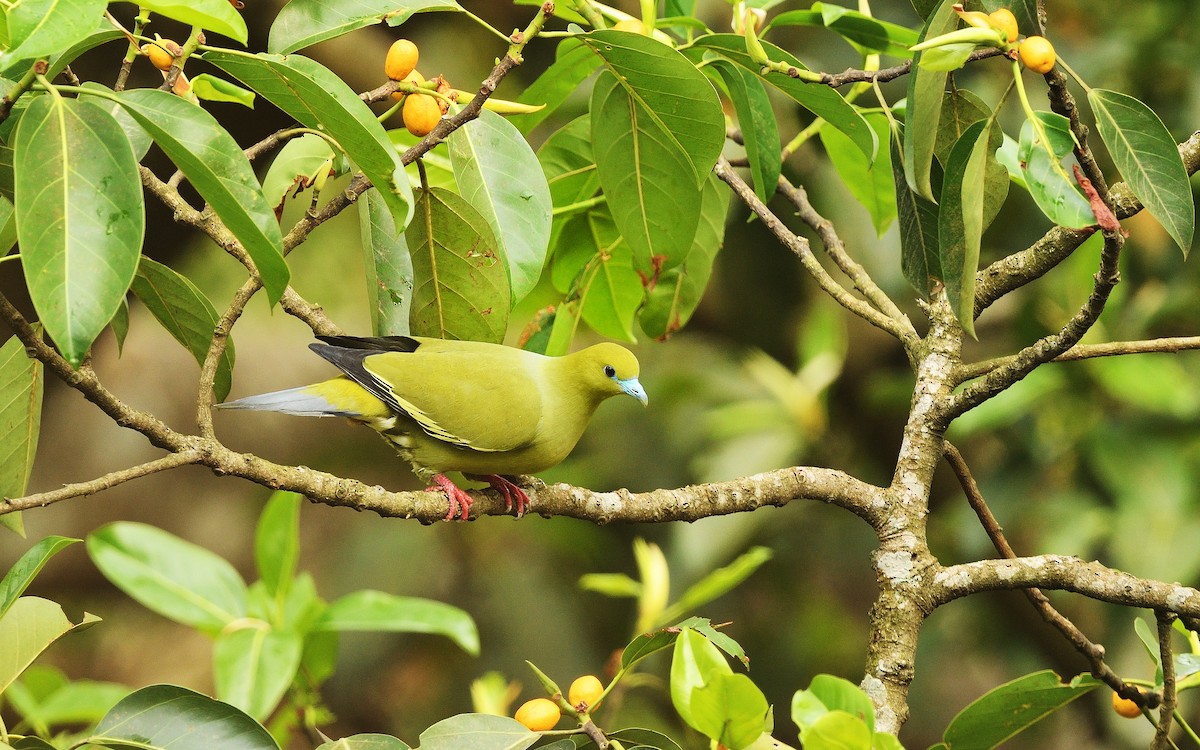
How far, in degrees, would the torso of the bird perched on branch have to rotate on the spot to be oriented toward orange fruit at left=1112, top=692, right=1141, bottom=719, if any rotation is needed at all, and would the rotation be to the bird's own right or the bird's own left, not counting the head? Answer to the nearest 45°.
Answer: approximately 45° to the bird's own right

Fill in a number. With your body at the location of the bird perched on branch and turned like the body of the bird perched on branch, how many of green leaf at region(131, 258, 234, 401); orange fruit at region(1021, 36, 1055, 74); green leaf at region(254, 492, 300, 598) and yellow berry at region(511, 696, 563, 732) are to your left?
1

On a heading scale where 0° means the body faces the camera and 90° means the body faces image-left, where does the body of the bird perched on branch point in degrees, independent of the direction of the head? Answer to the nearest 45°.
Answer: approximately 270°

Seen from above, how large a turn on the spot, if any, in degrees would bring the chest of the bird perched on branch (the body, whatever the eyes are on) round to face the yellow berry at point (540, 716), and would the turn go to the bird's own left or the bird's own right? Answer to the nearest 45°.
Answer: approximately 45° to the bird's own right

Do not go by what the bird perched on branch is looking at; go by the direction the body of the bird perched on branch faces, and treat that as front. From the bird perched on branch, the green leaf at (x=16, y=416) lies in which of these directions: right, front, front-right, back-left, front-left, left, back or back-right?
back-right

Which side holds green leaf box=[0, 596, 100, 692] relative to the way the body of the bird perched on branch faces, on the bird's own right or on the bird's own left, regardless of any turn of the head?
on the bird's own right
